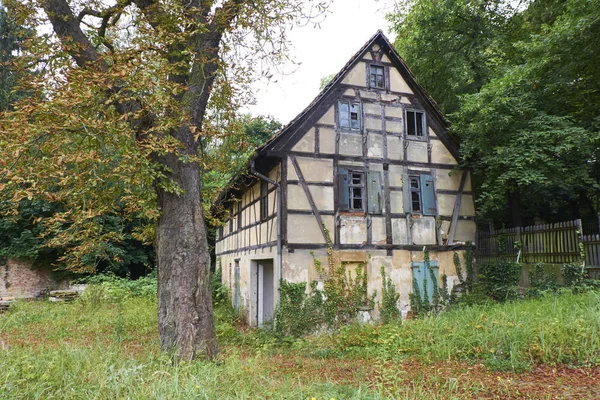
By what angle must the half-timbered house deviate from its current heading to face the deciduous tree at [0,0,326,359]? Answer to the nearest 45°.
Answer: approximately 45° to its right

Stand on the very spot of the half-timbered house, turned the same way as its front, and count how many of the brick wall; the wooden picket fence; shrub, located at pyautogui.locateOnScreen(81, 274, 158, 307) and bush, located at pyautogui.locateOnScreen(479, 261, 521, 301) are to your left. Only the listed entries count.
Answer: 2

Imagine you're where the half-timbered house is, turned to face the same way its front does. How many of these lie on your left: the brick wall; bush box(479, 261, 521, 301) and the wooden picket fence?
2

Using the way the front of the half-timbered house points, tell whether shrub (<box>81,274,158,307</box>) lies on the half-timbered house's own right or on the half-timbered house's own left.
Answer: on the half-timbered house's own right

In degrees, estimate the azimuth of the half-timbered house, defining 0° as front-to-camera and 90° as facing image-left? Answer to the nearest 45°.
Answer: approximately 0°

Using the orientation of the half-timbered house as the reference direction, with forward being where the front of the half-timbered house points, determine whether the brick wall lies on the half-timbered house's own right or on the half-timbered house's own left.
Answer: on the half-timbered house's own right

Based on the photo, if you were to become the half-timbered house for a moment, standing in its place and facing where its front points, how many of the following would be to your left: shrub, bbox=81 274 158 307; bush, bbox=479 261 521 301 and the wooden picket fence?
2

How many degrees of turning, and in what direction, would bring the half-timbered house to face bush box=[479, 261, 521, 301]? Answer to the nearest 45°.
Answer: approximately 90° to its left
